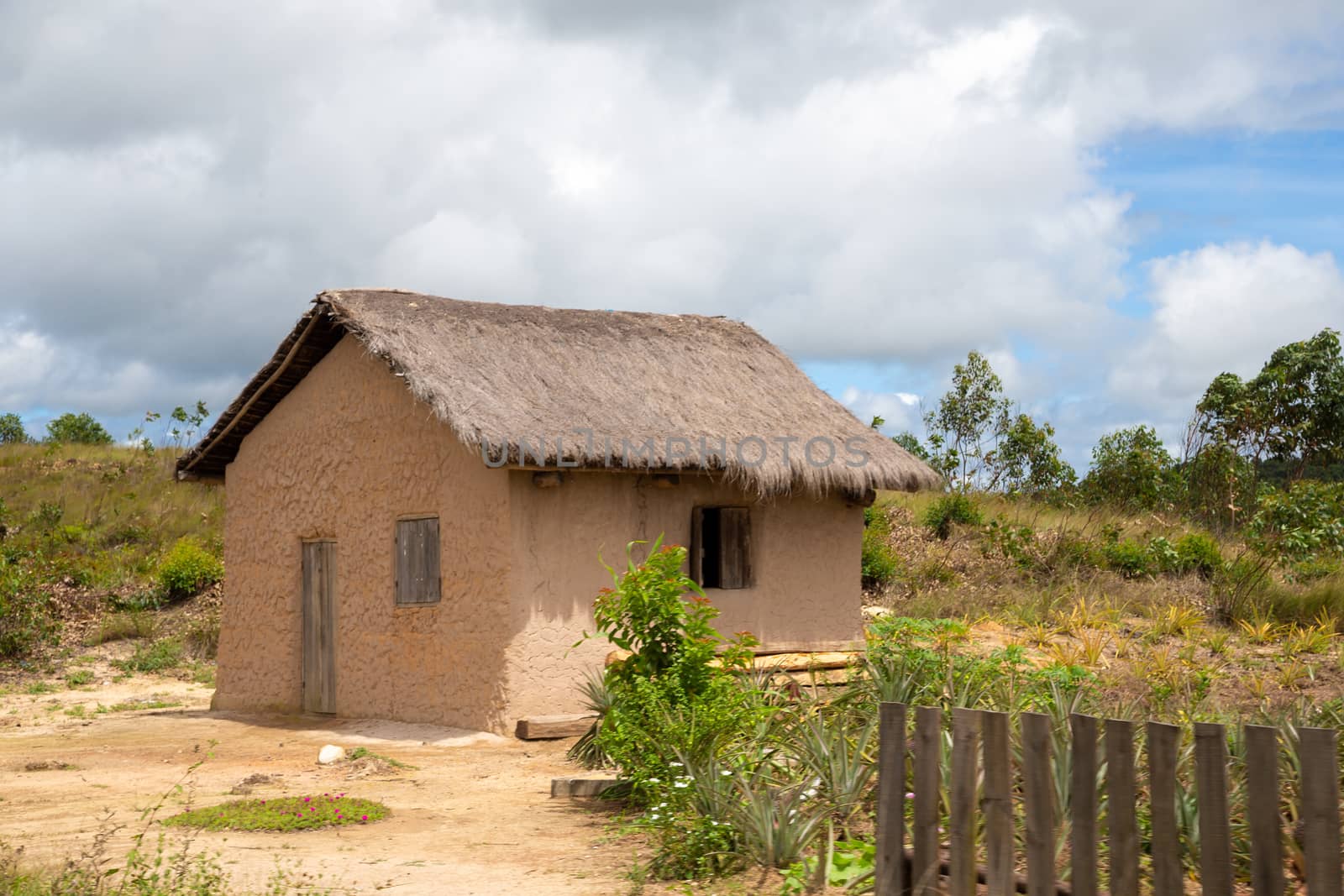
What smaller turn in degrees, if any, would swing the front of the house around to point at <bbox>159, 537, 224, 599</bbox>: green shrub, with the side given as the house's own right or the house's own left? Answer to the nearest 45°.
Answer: approximately 90° to the house's own right

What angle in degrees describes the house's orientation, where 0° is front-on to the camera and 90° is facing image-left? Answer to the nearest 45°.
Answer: approximately 45°

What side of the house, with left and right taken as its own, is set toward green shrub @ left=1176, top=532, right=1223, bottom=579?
back

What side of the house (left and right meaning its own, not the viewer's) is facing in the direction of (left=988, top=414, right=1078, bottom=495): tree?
back

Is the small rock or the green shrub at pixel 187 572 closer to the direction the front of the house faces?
the small rock

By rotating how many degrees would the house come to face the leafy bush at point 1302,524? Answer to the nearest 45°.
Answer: approximately 135° to its left

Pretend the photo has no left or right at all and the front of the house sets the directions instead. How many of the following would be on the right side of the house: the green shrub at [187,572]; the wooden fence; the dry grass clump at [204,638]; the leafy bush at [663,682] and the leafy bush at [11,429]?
3

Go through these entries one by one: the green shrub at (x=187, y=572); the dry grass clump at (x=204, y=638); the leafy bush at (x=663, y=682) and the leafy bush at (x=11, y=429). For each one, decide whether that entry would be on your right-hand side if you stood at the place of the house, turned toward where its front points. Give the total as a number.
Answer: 3

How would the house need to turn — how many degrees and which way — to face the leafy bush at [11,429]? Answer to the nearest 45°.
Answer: approximately 90° to its right

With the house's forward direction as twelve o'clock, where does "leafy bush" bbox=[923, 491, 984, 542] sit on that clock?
The leafy bush is roughly at 6 o'clock from the house.

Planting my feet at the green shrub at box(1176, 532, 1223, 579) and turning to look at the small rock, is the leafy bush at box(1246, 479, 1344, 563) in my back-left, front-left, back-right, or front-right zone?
back-left

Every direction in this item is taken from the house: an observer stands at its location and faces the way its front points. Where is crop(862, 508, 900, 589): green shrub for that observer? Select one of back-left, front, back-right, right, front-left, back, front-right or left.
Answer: back

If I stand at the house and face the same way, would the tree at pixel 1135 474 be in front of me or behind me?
behind

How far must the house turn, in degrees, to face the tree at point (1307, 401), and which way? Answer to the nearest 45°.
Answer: approximately 180°

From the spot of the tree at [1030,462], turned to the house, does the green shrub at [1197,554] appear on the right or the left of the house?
left

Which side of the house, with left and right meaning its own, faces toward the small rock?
front
